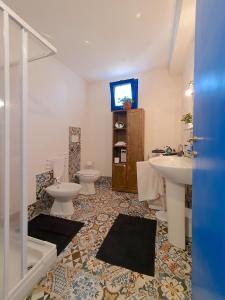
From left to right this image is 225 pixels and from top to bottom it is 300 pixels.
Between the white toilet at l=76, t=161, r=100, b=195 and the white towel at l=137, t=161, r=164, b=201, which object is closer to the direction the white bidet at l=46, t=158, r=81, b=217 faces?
the white towel

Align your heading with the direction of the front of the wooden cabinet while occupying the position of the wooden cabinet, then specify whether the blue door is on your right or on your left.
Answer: on your left

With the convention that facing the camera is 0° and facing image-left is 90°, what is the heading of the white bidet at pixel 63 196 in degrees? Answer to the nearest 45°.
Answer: approximately 315°

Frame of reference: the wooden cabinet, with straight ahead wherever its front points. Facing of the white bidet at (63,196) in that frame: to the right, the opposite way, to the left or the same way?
to the left

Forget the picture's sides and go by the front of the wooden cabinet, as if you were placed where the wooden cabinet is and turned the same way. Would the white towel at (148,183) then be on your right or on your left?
on your left
